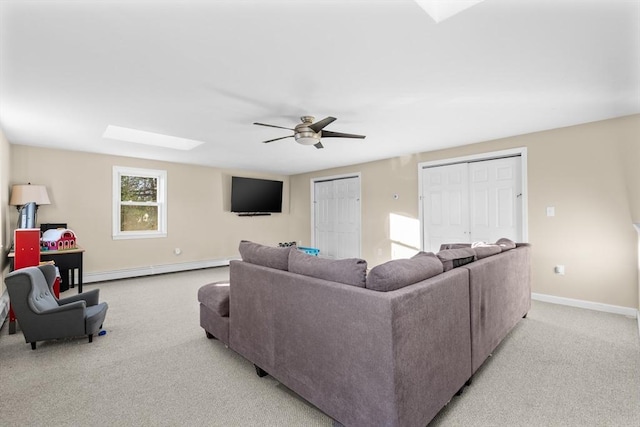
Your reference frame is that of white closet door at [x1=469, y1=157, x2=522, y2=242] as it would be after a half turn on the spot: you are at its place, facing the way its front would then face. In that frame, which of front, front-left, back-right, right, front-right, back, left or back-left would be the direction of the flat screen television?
back-left

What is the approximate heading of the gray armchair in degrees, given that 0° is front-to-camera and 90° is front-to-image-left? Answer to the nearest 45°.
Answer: approximately 270°

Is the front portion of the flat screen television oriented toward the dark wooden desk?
no

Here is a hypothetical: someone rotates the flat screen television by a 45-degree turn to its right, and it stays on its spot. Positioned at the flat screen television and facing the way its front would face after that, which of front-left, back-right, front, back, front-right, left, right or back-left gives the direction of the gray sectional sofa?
front

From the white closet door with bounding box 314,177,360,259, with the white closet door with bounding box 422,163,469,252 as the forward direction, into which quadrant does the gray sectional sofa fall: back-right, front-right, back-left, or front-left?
front-right

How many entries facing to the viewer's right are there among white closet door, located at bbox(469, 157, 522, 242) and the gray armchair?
1

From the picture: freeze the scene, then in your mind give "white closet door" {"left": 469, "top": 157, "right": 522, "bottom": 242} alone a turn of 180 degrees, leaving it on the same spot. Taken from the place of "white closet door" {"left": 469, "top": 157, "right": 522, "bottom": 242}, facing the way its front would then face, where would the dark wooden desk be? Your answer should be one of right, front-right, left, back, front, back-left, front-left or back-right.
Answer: back

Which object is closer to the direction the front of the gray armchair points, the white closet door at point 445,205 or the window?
the white closet door

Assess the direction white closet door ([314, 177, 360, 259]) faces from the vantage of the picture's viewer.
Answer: facing the viewer and to the left of the viewer

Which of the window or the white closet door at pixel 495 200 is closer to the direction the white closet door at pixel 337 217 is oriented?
the window

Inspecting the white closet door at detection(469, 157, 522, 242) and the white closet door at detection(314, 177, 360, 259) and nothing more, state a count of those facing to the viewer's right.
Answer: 0

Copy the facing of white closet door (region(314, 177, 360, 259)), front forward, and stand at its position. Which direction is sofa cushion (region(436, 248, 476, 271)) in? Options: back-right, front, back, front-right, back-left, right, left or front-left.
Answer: front-left

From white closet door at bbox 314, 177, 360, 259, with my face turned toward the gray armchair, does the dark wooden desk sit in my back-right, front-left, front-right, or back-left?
front-right

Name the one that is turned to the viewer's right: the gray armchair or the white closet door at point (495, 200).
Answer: the gray armchair

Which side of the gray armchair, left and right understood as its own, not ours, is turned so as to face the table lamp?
left

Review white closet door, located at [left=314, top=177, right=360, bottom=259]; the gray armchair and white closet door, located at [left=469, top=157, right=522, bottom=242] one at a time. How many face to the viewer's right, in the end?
1
